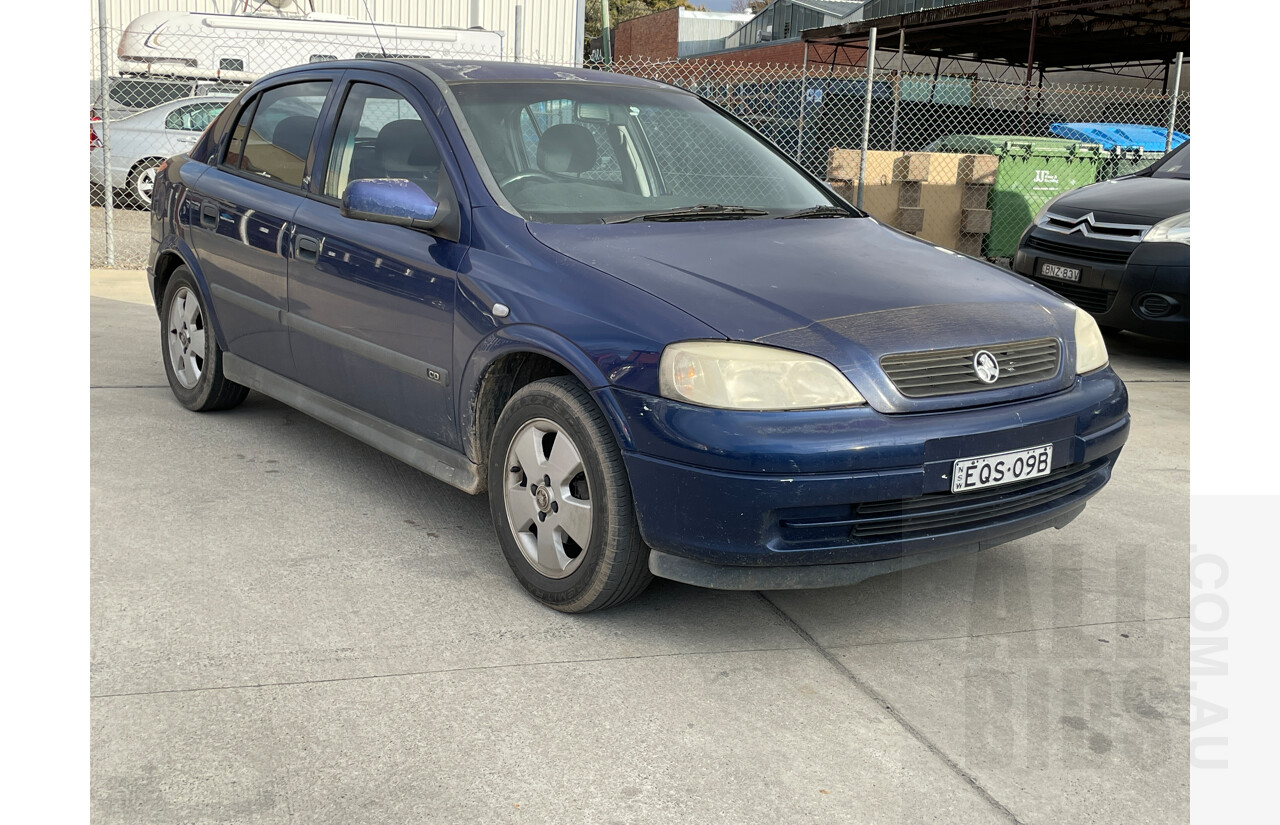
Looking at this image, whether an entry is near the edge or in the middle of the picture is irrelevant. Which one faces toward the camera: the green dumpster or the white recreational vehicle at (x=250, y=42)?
the green dumpster

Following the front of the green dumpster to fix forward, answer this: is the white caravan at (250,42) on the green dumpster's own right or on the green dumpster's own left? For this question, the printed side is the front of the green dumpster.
on the green dumpster's own right

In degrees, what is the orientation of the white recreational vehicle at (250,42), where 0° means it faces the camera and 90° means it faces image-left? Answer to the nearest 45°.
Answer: approximately 90°

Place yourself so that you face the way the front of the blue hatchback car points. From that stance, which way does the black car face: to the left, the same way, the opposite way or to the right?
to the right

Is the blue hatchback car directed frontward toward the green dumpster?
no

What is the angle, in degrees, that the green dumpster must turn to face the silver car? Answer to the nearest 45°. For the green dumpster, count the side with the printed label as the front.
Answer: approximately 90° to its right

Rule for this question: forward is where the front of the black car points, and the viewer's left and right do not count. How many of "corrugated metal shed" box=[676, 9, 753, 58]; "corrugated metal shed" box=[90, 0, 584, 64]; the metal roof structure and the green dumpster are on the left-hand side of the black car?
0

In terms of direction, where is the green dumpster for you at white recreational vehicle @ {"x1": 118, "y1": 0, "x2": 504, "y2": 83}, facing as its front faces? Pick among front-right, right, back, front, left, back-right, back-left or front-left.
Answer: back-left

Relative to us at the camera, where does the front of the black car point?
facing the viewer and to the left of the viewer

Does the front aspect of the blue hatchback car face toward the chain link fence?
no

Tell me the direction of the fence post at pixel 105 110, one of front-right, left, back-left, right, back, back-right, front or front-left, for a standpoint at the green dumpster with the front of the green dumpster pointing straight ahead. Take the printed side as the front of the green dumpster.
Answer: front-right

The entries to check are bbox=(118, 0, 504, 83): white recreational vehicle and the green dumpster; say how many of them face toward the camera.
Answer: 1

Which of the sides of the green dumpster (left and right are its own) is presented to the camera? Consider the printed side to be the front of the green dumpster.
front
